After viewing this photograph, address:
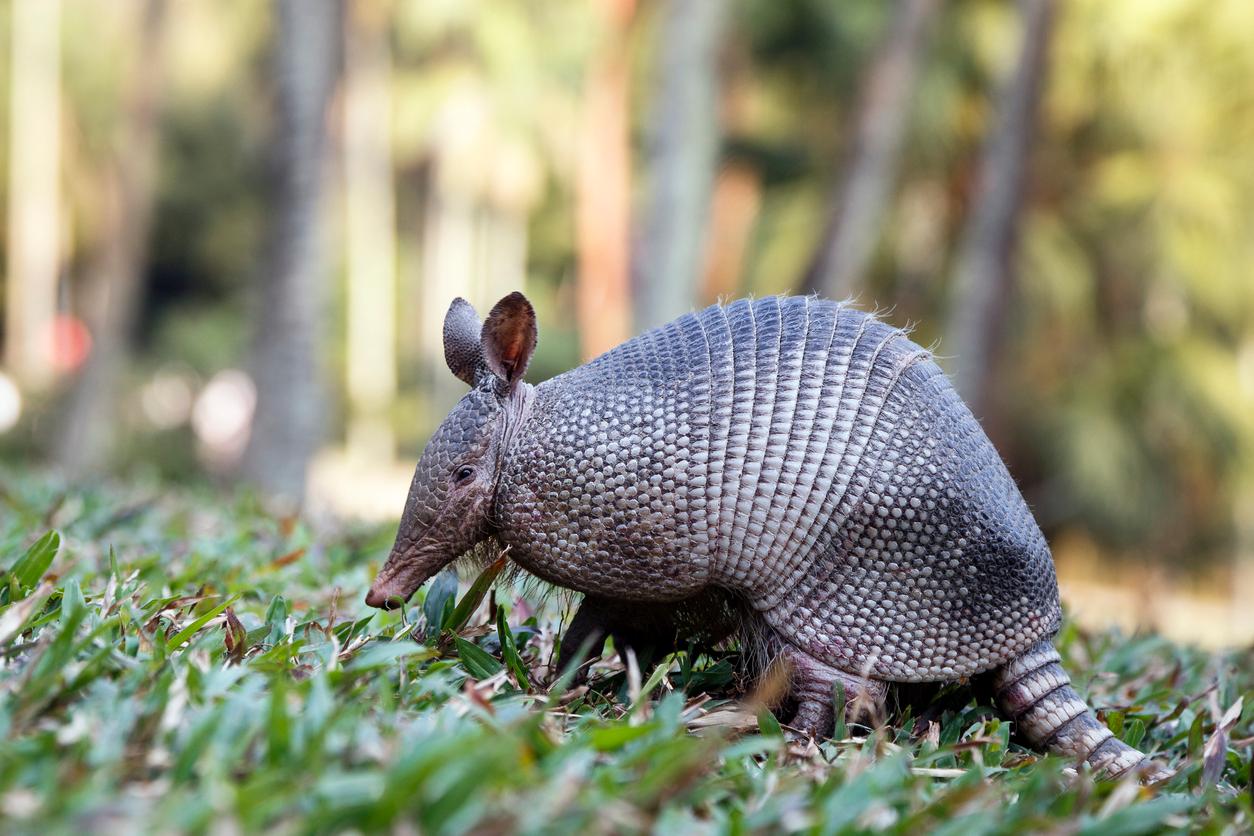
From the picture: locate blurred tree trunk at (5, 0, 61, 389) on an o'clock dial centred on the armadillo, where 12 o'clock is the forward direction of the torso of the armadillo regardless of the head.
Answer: The blurred tree trunk is roughly at 2 o'clock from the armadillo.

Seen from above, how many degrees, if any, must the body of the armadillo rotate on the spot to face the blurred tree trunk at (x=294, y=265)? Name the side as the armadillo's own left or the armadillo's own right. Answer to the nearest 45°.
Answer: approximately 45° to the armadillo's own right

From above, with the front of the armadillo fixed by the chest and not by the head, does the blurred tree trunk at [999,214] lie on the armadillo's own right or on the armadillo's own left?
on the armadillo's own right

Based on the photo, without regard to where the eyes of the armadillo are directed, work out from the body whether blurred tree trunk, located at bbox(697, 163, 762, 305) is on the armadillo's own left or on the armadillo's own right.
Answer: on the armadillo's own right

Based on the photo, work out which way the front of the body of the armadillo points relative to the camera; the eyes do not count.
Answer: to the viewer's left

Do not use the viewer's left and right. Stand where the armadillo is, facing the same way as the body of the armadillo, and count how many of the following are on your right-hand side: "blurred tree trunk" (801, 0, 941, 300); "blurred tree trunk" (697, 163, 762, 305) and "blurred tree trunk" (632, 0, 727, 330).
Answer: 3

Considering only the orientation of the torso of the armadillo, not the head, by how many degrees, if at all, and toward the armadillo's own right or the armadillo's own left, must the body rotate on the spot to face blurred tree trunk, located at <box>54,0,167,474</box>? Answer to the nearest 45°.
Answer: approximately 45° to the armadillo's own right

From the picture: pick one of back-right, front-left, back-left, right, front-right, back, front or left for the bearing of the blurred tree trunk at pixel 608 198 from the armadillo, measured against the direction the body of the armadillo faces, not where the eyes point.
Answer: right
